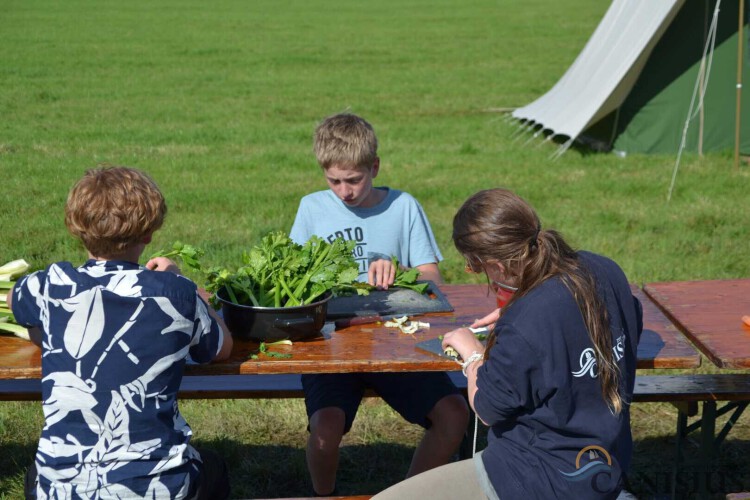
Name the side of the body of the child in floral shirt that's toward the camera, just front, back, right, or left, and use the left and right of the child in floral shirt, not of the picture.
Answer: back

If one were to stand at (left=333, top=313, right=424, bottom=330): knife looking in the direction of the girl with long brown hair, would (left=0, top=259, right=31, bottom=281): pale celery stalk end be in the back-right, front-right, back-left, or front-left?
back-right

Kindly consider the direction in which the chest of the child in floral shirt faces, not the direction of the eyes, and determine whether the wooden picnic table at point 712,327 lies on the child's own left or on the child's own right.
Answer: on the child's own right

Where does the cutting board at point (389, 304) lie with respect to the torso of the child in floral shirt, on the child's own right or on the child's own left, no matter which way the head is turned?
on the child's own right

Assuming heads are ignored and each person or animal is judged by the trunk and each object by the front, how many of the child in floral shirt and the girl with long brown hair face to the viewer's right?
0

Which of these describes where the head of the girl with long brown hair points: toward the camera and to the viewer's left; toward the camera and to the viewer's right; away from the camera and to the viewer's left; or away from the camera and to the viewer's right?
away from the camera and to the viewer's left

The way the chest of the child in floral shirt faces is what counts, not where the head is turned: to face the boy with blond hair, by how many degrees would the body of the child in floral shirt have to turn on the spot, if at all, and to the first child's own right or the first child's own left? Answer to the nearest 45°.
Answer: approximately 45° to the first child's own right

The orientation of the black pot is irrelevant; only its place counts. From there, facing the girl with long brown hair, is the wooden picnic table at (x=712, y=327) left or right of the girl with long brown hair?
left

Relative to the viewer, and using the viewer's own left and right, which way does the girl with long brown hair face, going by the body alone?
facing away from the viewer and to the left of the viewer
